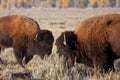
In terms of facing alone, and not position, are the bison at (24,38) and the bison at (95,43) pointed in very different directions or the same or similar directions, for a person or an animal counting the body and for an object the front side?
very different directions

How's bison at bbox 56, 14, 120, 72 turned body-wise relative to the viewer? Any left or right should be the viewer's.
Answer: facing to the left of the viewer

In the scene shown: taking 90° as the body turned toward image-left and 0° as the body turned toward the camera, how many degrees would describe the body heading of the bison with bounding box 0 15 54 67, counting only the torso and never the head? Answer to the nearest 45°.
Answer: approximately 270°

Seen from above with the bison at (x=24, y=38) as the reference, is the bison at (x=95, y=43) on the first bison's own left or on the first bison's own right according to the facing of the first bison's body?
on the first bison's own right

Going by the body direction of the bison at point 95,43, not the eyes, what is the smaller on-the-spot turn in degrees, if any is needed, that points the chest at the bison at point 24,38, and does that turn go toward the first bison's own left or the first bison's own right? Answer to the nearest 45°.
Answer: approximately 45° to the first bison's own right

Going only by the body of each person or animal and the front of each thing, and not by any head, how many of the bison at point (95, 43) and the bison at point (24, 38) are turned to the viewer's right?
1
